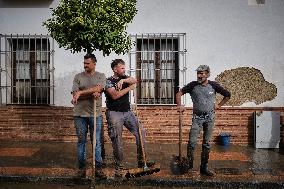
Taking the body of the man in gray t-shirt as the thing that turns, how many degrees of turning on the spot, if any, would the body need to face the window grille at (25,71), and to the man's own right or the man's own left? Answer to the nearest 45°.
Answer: approximately 135° to the man's own right

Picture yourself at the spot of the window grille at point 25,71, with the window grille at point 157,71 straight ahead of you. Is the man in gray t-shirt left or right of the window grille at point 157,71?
right
